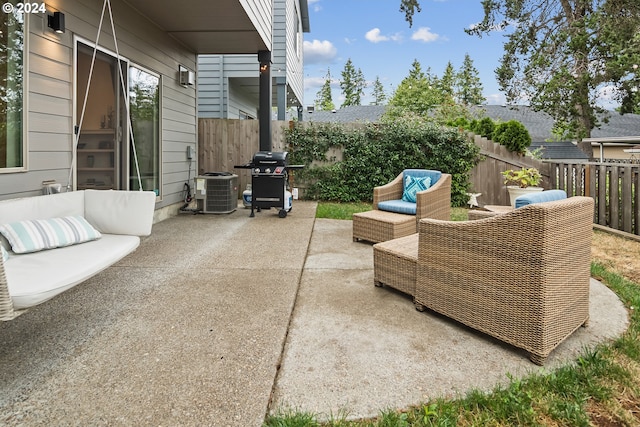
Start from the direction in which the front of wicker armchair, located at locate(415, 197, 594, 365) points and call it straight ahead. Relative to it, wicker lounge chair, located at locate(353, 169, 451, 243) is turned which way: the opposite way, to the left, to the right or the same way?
to the left

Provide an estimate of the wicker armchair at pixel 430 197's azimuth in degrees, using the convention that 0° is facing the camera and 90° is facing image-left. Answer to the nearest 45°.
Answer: approximately 45°

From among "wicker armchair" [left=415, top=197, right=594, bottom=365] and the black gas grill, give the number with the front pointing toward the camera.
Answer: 1

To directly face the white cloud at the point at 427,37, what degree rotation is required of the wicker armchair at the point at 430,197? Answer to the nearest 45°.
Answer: approximately 135° to its right

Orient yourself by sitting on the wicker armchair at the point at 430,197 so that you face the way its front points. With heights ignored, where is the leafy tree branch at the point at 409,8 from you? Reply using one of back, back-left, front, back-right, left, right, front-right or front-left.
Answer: back-right

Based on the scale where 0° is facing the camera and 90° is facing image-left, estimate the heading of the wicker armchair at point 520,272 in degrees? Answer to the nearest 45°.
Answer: approximately 135°

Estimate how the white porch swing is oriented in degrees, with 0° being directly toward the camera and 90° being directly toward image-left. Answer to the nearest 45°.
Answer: approximately 315°
